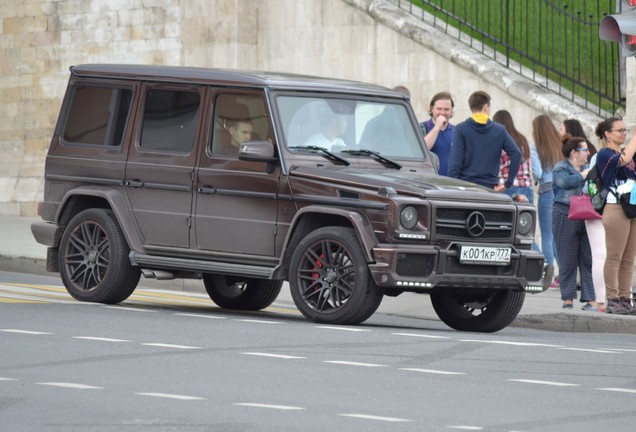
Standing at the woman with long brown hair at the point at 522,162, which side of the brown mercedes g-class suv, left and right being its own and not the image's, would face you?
left

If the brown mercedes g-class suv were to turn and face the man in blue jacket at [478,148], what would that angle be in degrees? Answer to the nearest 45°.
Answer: approximately 90° to its left

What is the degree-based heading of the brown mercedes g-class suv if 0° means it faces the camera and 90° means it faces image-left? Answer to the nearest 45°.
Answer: approximately 315°

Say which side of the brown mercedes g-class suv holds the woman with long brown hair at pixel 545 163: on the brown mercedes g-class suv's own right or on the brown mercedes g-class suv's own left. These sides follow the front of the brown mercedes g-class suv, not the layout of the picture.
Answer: on the brown mercedes g-class suv's own left

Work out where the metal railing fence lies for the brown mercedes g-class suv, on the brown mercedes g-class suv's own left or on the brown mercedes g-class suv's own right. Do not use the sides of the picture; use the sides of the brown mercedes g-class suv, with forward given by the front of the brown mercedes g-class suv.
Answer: on the brown mercedes g-class suv's own left

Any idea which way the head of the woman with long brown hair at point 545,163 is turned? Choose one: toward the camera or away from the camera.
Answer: away from the camera
